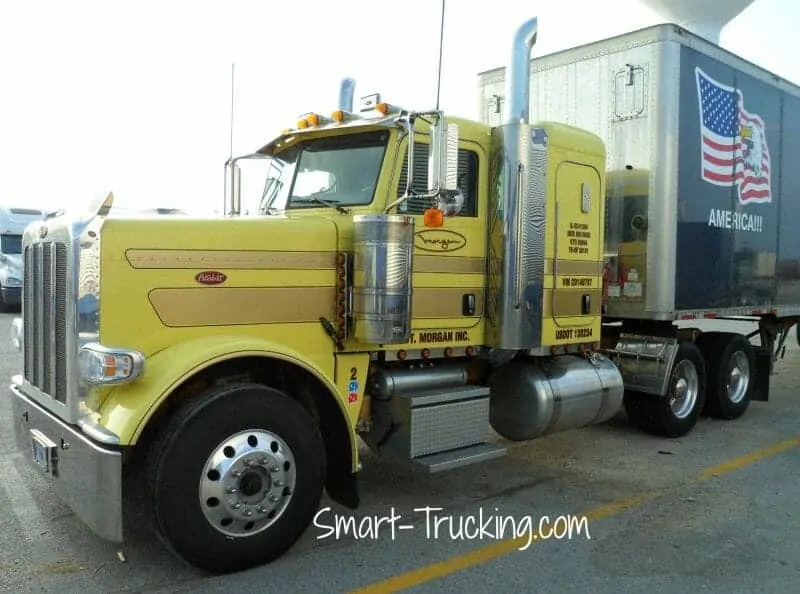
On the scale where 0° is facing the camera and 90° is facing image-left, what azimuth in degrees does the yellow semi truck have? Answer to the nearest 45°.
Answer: approximately 45°

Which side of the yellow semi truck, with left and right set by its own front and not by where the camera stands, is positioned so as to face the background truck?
right
